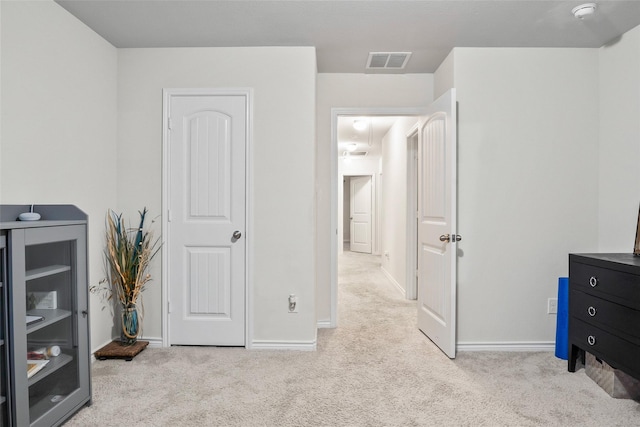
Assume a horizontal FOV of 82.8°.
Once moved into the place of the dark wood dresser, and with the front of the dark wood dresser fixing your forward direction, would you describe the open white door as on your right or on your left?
on your right

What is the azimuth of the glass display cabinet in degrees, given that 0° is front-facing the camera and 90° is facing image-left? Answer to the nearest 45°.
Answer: approximately 315°

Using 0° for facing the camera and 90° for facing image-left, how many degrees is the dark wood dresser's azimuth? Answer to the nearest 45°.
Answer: approximately 45°

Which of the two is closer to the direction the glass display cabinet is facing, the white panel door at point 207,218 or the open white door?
the open white door

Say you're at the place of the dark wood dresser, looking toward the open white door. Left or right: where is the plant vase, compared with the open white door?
left

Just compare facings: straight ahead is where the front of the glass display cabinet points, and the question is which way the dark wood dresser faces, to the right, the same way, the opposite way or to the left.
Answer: the opposite way

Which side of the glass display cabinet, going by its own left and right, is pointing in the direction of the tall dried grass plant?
left

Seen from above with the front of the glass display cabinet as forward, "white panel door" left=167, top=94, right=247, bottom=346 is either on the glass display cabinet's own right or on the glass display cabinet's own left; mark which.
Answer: on the glass display cabinet's own left

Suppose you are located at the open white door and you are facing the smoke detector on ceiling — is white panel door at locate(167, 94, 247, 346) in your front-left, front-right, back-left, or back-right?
back-right
